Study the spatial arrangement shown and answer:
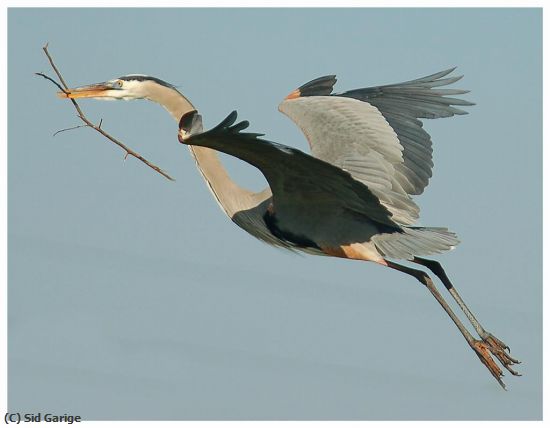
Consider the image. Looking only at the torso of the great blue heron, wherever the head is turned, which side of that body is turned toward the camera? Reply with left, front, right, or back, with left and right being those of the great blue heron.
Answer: left
